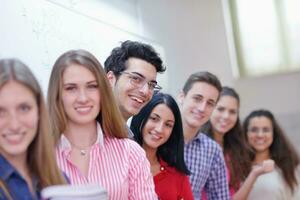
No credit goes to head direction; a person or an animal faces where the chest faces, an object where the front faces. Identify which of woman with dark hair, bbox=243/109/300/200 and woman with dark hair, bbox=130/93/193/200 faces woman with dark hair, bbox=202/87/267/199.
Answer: woman with dark hair, bbox=243/109/300/200

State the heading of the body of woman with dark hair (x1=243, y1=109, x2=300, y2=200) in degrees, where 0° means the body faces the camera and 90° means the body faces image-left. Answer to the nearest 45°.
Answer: approximately 45°

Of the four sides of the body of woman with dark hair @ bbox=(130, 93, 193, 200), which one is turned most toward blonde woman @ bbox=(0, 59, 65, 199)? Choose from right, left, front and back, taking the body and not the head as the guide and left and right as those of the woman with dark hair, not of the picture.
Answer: front

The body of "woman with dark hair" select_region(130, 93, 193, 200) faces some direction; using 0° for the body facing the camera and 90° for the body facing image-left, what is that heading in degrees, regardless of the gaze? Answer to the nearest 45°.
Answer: approximately 45°

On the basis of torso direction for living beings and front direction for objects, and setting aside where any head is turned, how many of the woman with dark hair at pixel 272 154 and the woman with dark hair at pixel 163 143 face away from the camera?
0

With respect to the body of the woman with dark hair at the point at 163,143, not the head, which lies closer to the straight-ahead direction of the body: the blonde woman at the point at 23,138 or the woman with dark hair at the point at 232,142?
the blonde woman

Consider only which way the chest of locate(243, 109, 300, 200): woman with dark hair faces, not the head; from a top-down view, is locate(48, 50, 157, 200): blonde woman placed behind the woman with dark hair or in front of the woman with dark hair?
in front
